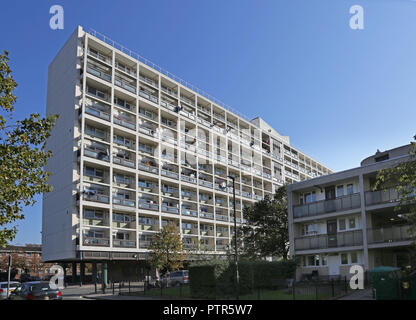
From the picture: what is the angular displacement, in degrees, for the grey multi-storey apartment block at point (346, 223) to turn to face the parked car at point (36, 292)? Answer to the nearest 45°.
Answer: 0° — it already faces it

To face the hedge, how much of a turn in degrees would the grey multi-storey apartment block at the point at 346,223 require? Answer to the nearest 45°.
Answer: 0° — it already faces it

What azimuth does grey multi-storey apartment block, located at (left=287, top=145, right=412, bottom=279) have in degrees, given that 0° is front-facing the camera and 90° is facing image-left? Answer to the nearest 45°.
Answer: approximately 45°

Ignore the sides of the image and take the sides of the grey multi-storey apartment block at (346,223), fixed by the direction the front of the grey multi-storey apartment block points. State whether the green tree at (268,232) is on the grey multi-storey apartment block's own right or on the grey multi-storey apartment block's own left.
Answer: on the grey multi-storey apartment block's own right

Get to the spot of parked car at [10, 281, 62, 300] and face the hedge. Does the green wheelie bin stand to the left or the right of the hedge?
right
